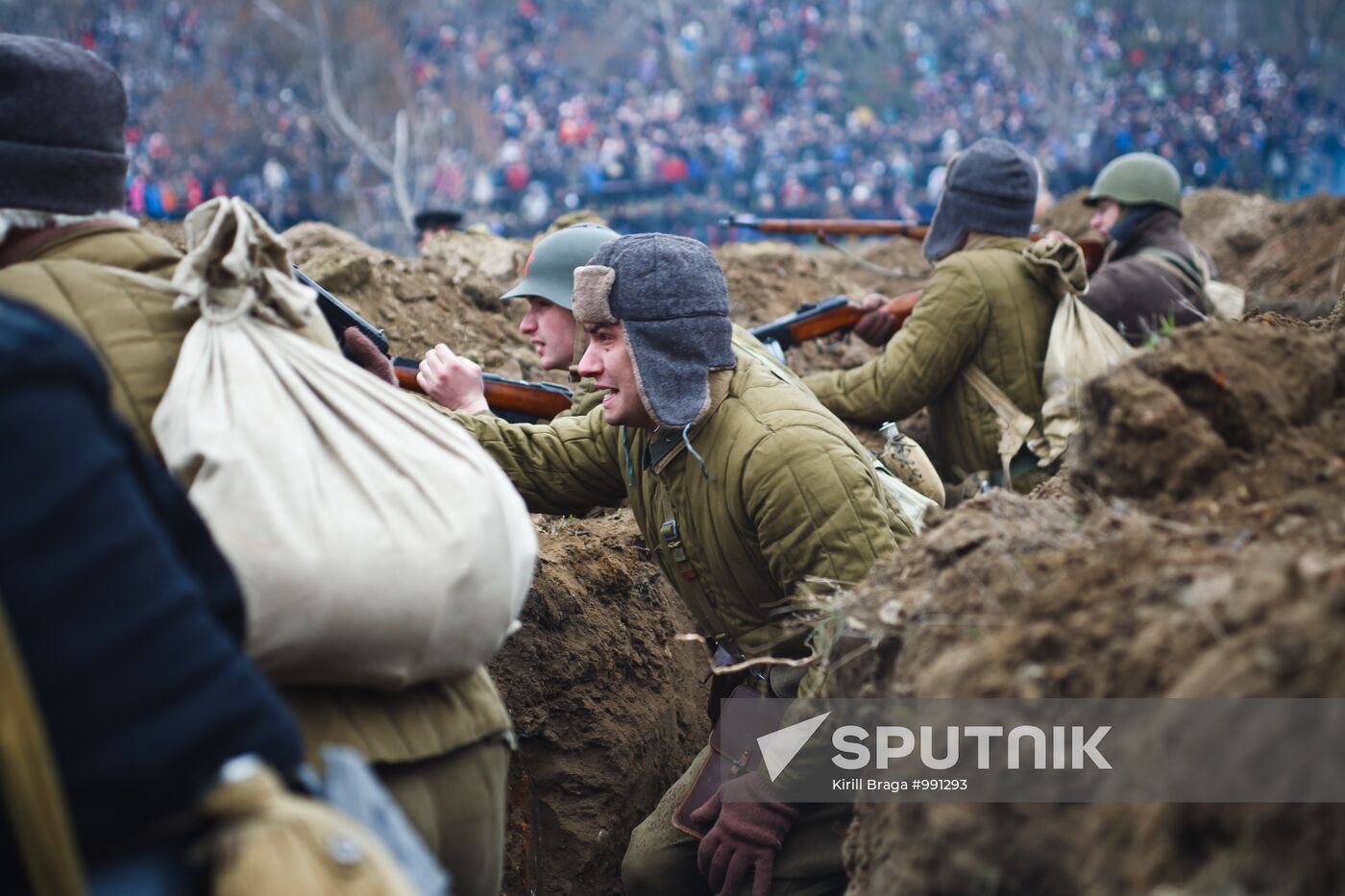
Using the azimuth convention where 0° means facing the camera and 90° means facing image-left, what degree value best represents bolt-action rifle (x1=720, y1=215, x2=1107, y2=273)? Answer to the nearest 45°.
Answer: approximately 90°

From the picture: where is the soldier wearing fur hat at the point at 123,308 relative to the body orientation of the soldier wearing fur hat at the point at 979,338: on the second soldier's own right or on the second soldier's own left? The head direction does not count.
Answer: on the second soldier's own left

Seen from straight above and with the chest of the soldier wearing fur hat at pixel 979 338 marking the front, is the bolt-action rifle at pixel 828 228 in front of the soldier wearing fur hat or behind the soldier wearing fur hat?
in front

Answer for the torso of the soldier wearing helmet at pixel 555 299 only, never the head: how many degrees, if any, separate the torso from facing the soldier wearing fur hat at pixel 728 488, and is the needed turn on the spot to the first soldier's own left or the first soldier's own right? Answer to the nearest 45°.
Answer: approximately 90° to the first soldier's own left

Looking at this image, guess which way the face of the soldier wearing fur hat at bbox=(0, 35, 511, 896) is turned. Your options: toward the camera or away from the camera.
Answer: away from the camera

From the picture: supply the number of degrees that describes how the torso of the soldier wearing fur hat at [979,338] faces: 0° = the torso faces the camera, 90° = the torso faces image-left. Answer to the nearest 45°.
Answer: approximately 135°

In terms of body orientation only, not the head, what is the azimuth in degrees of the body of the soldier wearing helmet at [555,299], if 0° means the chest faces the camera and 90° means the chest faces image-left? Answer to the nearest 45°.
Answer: approximately 90°

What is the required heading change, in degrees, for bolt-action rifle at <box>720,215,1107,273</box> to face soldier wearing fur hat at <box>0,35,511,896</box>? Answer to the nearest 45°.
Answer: approximately 90° to its left

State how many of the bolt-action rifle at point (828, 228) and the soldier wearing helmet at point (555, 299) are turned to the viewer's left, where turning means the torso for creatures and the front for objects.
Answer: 2

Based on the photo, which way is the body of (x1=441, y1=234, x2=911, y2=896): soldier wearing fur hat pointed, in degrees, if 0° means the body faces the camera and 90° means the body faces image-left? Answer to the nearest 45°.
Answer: approximately 45°

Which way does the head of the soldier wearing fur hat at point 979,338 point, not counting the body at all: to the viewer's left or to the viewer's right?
to the viewer's left

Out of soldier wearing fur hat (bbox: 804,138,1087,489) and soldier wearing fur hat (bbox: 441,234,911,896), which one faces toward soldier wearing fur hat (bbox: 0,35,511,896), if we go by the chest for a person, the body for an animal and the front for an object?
soldier wearing fur hat (bbox: 441,234,911,896)
